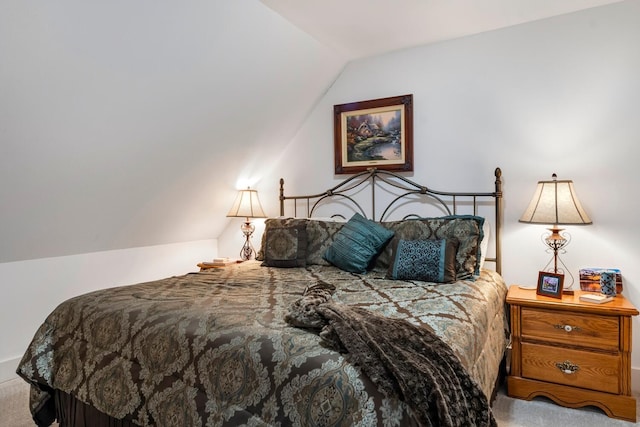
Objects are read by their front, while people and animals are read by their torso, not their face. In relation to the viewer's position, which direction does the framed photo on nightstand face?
facing the viewer

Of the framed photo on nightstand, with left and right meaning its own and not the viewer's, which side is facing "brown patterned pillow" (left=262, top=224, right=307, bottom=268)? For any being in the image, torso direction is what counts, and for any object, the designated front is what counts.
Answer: right

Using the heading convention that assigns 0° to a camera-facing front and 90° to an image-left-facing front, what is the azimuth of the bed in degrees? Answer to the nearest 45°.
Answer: approximately 45°

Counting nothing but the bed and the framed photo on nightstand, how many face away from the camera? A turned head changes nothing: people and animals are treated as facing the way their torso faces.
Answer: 0

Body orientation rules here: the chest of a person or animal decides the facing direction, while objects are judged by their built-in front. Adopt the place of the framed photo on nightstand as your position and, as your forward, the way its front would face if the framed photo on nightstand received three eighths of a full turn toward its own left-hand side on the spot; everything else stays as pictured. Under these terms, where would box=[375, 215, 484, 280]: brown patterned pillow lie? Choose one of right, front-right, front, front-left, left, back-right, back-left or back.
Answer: back-left

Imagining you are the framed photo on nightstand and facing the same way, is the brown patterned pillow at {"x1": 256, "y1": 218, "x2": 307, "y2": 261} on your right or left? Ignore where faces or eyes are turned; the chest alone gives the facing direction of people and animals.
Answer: on your right

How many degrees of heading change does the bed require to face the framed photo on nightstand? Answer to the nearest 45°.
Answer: approximately 135° to its left

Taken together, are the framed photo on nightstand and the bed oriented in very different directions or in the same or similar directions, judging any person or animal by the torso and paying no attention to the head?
same or similar directions
